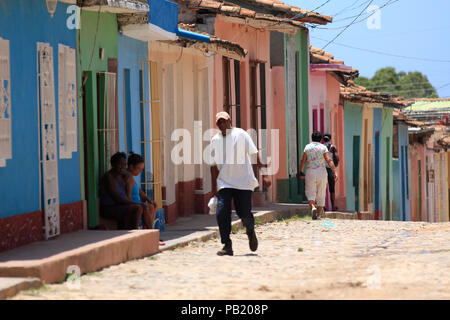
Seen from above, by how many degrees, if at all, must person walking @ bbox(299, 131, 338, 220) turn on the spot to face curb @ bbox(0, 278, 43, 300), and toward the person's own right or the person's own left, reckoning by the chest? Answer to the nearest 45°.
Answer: approximately 180°

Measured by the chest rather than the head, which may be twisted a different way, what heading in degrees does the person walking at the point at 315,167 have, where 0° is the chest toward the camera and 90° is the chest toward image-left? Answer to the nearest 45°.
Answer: approximately 180°

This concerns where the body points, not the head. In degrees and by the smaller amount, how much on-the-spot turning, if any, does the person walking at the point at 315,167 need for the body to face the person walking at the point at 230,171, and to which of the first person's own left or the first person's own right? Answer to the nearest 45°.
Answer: approximately 180°

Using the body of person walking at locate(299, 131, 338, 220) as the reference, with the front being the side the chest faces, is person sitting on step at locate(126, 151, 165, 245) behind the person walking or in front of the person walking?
behind
